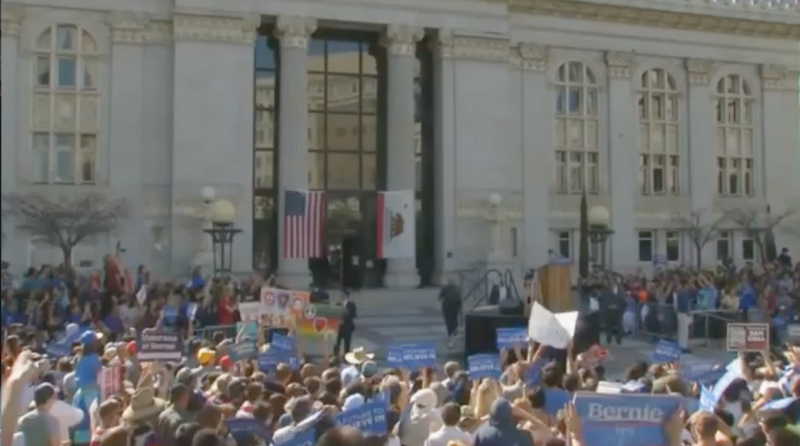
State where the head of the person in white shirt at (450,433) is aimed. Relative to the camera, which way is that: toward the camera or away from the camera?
away from the camera

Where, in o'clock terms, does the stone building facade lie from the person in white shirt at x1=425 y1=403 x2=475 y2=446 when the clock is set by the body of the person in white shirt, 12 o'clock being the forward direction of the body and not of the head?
The stone building facade is roughly at 12 o'clock from the person in white shirt.

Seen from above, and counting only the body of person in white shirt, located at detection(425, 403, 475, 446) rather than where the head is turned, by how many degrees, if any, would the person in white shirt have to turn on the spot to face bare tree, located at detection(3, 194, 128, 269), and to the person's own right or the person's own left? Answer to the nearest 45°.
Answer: approximately 45° to the person's own left

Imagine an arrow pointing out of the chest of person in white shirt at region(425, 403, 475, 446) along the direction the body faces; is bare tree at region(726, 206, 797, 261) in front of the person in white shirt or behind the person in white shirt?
in front

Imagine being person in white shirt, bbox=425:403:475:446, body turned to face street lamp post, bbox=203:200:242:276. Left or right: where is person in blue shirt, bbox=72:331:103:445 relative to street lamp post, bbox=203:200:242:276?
left

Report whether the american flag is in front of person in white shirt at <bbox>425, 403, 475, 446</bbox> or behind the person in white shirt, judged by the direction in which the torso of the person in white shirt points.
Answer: in front

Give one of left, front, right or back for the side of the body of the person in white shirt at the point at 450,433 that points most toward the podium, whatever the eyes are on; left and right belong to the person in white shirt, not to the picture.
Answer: front

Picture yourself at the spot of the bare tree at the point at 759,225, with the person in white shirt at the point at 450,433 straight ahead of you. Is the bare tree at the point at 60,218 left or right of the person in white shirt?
right

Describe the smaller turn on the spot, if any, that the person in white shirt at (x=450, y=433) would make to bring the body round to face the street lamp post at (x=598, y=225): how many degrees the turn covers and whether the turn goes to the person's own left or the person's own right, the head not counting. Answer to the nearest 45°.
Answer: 0° — they already face it

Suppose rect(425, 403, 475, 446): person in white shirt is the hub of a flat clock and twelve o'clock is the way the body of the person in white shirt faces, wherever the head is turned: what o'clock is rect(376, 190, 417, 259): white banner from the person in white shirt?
The white banner is roughly at 12 o'clock from the person in white shirt.

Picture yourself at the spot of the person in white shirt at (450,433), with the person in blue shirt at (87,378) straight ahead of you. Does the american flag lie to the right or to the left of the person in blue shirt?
right

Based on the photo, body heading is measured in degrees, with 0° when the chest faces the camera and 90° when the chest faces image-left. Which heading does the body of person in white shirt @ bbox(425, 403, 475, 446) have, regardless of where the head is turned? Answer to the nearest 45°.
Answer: approximately 180°
